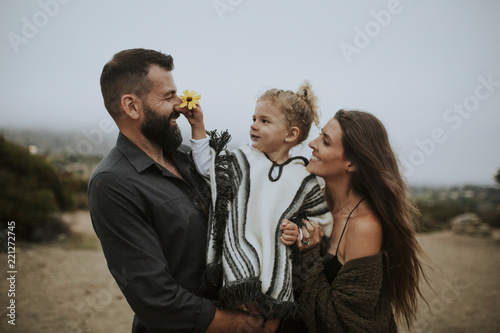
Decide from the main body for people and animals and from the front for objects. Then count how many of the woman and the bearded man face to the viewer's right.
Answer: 1

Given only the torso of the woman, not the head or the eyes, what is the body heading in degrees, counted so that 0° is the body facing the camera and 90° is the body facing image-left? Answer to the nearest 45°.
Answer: approximately 90°

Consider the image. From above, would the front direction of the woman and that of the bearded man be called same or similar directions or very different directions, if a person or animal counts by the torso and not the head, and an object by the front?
very different directions

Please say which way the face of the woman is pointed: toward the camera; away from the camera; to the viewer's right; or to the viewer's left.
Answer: to the viewer's left

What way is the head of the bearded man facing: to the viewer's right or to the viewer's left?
to the viewer's right

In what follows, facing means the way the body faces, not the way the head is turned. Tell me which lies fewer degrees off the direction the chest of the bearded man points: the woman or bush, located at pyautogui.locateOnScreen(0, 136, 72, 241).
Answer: the woman

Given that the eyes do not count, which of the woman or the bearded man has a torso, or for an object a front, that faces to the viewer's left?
the woman

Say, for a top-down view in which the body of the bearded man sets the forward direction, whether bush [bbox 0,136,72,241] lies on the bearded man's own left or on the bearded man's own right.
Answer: on the bearded man's own left

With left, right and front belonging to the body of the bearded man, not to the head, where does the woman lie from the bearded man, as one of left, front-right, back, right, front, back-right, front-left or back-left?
front

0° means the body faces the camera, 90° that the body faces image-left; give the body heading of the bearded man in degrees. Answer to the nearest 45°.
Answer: approximately 270°
